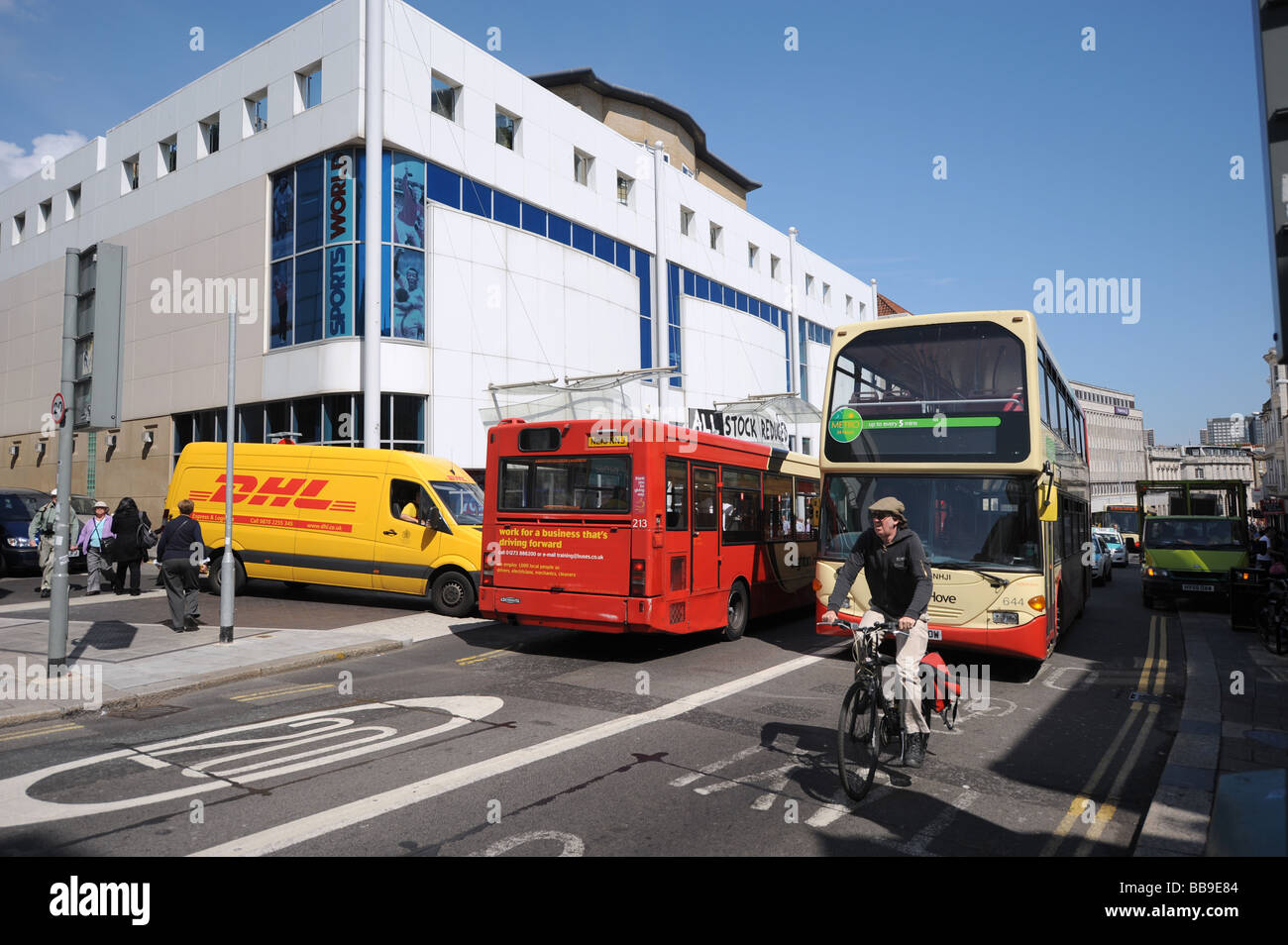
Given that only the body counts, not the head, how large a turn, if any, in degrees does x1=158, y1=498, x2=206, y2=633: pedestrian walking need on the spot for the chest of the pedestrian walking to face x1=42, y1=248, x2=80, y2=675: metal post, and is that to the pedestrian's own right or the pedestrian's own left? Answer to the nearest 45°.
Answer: approximately 180°

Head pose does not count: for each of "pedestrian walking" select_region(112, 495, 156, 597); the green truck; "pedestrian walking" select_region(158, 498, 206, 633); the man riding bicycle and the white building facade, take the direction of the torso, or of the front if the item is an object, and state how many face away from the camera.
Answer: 2

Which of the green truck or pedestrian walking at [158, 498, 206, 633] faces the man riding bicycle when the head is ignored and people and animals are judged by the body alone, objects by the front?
the green truck

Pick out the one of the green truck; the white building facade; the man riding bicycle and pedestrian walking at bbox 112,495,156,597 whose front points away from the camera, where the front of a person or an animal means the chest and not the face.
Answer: the pedestrian walking

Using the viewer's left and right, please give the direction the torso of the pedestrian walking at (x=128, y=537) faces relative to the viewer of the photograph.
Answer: facing away from the viewer

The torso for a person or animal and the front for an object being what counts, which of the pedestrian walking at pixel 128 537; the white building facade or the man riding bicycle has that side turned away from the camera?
the pedestrian walking

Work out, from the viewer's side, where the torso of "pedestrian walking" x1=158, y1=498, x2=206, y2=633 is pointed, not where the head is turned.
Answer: away from the camera
